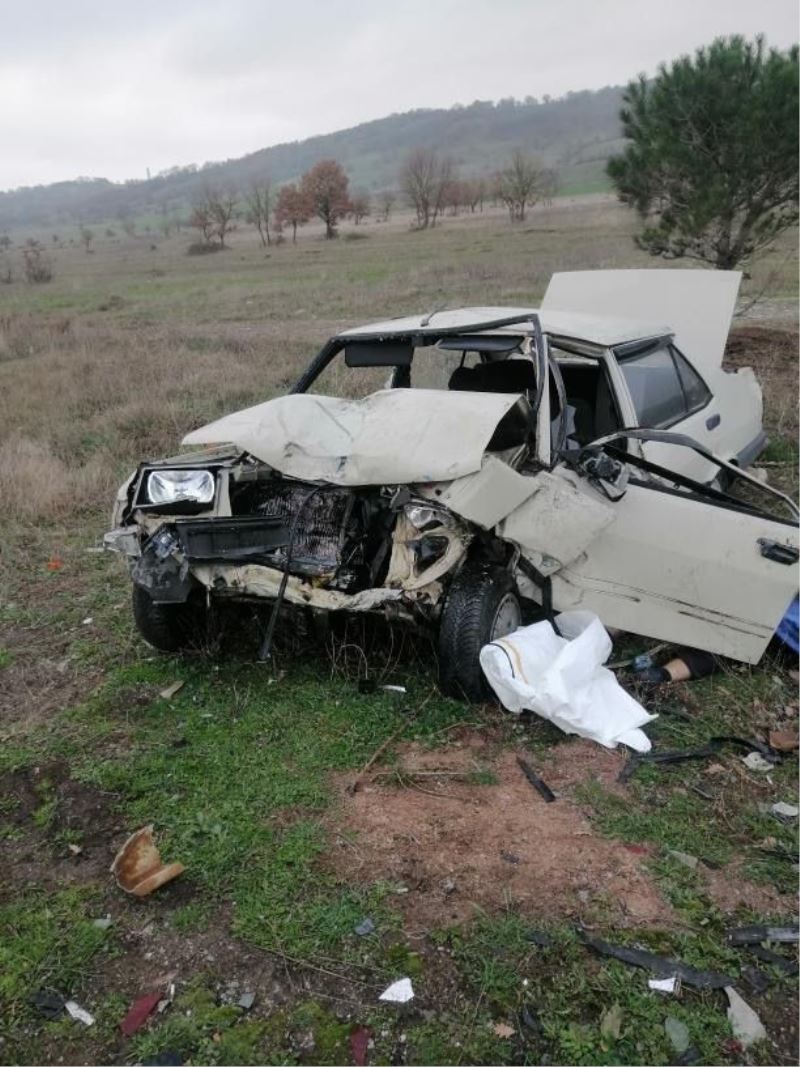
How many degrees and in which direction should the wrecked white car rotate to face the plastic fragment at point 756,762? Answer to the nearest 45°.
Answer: approximately 90° to its left

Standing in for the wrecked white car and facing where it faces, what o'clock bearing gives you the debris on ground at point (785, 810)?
The debris on ground is roughly at 9 o'clock from the wrecked white car.

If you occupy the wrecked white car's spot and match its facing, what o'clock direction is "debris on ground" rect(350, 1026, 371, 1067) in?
The debris on ground is roughly at 11 o'clock from the wrecked white car.

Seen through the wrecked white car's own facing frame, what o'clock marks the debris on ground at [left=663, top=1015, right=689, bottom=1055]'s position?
The debris on ground is roughly at 10 o'clock from the wrecked white car.

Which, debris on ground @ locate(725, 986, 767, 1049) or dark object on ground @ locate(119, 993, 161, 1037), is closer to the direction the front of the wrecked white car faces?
the dark object on ground

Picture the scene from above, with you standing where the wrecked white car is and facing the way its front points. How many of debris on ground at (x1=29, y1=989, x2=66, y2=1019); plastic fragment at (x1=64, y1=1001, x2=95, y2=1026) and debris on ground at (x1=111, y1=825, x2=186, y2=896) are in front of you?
3

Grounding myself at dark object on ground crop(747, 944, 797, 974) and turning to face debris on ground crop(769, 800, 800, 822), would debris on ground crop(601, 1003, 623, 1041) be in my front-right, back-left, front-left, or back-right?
back-left

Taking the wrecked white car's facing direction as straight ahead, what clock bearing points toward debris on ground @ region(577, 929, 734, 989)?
The debris on ground is roughly at 10 o'clock from the wrecked white car.

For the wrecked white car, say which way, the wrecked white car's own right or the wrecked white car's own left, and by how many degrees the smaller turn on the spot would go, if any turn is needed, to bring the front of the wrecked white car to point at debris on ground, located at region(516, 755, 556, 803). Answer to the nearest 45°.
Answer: approximately 45° to the wrecked white car's own left

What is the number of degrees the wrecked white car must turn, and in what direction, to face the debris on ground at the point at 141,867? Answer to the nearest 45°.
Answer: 0° — it already faces it

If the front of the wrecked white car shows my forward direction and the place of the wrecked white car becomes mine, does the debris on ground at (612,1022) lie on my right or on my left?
on my left

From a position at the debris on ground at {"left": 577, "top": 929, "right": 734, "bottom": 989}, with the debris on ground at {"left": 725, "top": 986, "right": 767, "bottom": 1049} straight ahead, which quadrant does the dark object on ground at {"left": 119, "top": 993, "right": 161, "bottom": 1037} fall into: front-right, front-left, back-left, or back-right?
back-right

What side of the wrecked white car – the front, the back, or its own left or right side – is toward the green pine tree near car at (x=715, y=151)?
back

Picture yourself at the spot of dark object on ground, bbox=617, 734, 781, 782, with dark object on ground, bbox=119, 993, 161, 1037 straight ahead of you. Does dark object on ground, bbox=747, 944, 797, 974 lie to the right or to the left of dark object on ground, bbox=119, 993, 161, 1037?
left

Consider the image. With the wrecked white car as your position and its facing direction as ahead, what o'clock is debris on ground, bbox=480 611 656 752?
The debris on ground is roughly at 9 o'clock from the wrecked white car.

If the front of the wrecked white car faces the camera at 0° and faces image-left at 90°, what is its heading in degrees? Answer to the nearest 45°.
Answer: approximately 45°
